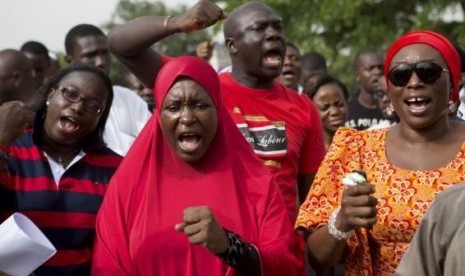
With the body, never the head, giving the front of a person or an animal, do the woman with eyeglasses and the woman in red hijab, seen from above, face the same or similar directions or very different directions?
same or similar directions

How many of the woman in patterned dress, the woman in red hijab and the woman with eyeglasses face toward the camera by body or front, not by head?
3

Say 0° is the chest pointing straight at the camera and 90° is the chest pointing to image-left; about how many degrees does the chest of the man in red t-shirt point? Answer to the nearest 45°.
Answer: approximately 315°

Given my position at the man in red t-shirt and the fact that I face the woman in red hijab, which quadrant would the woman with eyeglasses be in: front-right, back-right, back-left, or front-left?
front-right

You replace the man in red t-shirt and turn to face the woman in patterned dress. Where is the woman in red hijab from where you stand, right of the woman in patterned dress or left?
right

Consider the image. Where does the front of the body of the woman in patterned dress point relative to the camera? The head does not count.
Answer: toward the camera

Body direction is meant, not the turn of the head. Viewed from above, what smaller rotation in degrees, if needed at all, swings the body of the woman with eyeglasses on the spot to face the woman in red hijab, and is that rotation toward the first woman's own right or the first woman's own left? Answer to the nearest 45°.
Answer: approximately 45° to the first woman's own left

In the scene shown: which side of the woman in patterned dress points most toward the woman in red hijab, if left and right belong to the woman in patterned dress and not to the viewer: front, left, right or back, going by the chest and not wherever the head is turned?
right

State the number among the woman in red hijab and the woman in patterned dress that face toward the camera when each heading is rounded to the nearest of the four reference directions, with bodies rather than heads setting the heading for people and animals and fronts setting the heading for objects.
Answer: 2

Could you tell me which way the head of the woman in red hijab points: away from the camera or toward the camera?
toward the camera

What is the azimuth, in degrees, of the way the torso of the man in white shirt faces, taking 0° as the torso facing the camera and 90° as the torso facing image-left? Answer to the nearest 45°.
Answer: approximately 315°

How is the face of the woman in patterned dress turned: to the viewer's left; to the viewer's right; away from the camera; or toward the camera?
toward the camera

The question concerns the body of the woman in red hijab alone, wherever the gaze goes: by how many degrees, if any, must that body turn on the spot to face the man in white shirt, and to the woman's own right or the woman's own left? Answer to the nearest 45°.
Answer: approximately 180°

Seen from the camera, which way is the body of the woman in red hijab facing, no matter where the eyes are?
toward the camera

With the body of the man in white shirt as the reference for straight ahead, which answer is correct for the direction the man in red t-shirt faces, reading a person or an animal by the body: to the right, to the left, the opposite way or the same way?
the same way

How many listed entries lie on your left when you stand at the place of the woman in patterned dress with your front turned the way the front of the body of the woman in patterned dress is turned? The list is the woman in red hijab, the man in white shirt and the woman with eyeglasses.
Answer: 0

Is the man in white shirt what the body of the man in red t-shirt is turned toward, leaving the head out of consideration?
no
